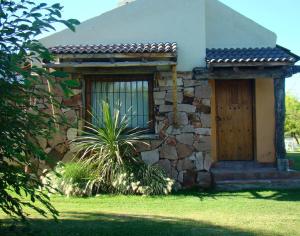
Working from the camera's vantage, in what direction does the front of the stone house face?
facing the viewer

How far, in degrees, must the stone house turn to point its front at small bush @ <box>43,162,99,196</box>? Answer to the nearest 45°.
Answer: approximately 45° to its right

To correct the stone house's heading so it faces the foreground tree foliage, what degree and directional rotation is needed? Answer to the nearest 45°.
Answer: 0° — it already faces it

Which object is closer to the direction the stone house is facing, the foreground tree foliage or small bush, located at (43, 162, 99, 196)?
the foreground tree foliage
